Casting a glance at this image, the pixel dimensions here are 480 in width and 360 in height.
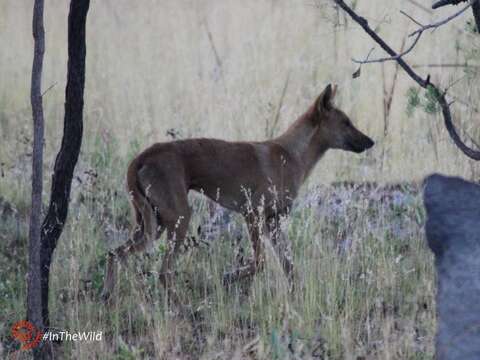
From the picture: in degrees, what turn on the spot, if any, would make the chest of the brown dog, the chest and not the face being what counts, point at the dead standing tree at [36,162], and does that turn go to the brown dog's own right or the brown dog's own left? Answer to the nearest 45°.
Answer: approximately 135° to the brown dog's own right

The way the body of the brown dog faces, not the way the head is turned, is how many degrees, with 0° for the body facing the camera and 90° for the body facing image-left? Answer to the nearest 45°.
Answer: approximately 270°

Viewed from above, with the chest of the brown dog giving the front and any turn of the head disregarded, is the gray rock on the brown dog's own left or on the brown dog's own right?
on the brown dog's own right

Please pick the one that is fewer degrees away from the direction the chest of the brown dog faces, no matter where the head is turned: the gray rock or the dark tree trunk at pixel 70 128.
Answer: the gray rock

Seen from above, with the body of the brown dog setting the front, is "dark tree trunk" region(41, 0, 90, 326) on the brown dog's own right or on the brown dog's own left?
on the brown dog's own right
